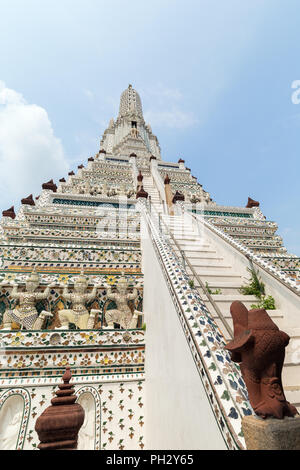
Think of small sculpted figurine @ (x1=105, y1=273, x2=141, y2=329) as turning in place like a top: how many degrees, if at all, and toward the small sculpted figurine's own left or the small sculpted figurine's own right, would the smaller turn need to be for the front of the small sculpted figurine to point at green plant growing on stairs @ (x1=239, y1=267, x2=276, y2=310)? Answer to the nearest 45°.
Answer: approximately 90° to the small sculpted figurine's own left

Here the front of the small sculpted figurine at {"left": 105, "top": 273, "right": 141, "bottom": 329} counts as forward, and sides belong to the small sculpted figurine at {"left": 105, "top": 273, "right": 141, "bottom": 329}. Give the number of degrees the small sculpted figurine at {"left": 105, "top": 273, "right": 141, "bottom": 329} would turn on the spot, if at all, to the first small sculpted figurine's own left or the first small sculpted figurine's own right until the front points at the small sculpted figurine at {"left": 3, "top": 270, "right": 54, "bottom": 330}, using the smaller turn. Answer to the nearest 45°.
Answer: approximately 90° to the first small sculpted figurine's own right

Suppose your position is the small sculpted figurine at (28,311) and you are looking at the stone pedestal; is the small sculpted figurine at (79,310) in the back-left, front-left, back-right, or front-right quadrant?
front-left

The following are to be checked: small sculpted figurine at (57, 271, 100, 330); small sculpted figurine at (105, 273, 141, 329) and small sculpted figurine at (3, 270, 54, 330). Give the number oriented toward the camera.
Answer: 3

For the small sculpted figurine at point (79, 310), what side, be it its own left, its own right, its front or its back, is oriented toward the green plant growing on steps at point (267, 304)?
left

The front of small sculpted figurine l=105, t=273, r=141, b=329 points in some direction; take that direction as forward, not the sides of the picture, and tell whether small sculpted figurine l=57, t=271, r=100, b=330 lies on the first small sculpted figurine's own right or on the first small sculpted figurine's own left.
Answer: on the first small sculpted figurine's own right

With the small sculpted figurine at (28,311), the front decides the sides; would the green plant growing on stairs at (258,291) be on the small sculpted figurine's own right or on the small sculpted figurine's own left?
on the small sculpted figurine's own left

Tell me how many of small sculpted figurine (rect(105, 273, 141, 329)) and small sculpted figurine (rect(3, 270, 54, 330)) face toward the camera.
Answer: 2

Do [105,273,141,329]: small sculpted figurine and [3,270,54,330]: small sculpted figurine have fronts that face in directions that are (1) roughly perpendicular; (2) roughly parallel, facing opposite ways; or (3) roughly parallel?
roughly parallel

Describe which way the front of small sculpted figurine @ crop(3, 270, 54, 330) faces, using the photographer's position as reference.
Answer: facing the viewer

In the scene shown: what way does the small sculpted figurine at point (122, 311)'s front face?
toward the camera

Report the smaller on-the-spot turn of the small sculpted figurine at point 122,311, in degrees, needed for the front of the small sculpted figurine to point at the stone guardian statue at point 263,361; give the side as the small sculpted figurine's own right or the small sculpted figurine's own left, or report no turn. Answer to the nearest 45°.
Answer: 0° — it already faces it

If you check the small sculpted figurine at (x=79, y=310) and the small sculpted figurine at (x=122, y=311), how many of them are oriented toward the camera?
2
